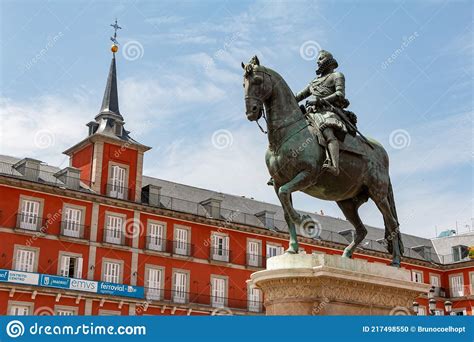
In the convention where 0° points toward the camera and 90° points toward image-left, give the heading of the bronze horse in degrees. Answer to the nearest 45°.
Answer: approximately 45°
